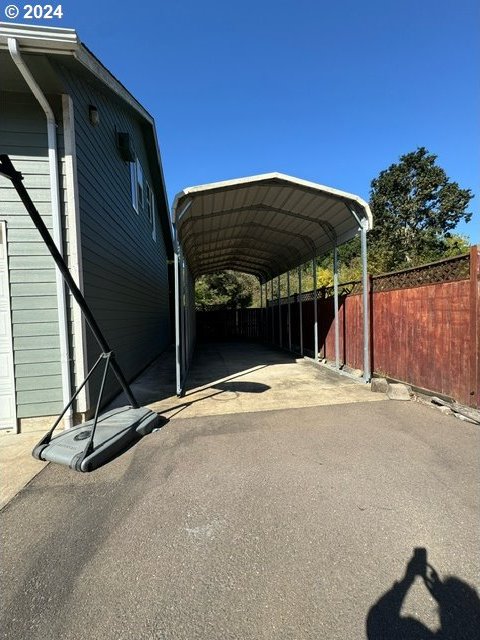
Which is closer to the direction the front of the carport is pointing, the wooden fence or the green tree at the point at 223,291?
the wooden fence

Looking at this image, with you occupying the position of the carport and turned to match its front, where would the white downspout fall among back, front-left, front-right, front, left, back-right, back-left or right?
front-right

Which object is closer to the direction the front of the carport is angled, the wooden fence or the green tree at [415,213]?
the wooden fence

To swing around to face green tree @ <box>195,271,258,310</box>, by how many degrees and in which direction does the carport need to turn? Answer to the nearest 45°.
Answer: approximately 180°

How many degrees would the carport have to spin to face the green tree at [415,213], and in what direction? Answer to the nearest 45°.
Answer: approximately 135° to its left

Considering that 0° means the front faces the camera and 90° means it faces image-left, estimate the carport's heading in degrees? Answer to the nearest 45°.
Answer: approximately 0°

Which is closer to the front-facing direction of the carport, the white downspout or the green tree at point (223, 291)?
the white downspout
